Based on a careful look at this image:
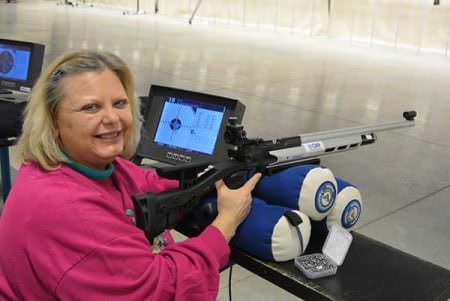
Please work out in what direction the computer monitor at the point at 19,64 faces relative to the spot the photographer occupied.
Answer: facing the viewer and to the left of the viewer

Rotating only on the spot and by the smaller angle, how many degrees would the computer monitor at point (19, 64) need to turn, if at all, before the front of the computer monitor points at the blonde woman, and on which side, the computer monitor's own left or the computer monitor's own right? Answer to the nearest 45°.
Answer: approximately 45° to the computer monitor's own left
